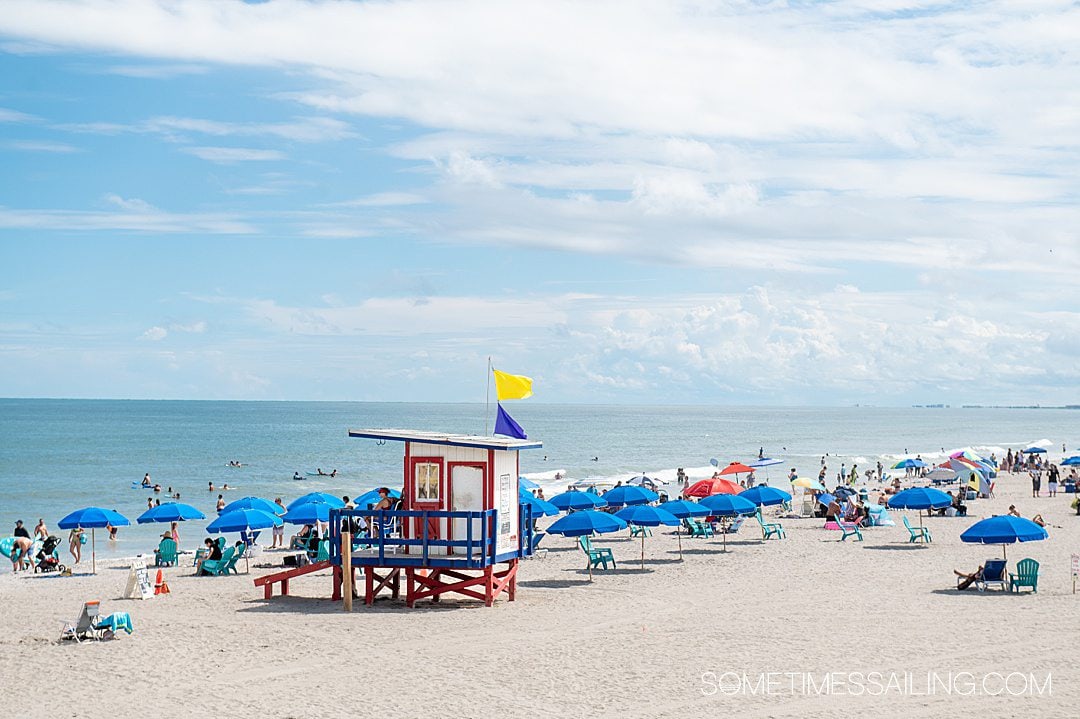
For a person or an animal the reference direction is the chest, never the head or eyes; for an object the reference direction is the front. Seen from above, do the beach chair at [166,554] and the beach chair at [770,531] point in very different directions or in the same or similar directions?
very different directions

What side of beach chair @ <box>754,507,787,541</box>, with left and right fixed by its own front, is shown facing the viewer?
right

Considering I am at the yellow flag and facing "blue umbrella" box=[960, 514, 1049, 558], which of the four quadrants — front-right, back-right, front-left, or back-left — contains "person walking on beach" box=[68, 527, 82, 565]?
back-left

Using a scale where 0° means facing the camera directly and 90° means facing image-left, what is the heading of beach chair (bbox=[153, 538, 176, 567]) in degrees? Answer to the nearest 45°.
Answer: approximately 135°

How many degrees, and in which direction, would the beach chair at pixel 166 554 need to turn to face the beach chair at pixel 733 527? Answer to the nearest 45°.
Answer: approximately 135° to its right

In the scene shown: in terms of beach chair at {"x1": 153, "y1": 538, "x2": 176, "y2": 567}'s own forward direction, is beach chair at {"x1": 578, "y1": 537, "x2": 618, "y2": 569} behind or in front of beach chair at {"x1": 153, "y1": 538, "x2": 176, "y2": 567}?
behind
